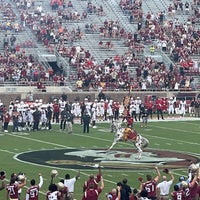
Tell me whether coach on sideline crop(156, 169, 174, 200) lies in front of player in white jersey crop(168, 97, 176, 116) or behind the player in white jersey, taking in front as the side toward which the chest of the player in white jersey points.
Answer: in front

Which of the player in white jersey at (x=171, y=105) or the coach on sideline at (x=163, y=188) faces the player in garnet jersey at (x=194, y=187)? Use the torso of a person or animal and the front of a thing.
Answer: the player in white jersey

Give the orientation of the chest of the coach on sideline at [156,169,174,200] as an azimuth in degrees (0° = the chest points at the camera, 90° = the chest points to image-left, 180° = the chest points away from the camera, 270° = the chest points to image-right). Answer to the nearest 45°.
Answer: approximately 180°

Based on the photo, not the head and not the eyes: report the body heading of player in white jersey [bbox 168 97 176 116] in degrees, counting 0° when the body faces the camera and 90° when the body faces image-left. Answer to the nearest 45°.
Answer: approximately 0°

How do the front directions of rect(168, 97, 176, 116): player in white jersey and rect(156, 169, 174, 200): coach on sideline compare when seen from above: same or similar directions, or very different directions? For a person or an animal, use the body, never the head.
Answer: very different directions

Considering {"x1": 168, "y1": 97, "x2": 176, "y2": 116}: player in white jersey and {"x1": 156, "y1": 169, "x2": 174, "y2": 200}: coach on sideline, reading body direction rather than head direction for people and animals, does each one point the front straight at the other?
yes

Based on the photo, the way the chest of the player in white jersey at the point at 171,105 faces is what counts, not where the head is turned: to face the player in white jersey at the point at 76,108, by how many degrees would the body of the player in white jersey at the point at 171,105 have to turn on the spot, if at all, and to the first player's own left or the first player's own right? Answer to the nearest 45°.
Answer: approximately 45° to the first player's own right

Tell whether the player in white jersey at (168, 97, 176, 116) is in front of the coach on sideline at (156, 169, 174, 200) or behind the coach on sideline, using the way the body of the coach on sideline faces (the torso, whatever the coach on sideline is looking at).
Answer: in front

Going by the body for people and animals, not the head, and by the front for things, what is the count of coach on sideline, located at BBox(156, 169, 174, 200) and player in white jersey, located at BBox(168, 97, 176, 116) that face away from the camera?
1
